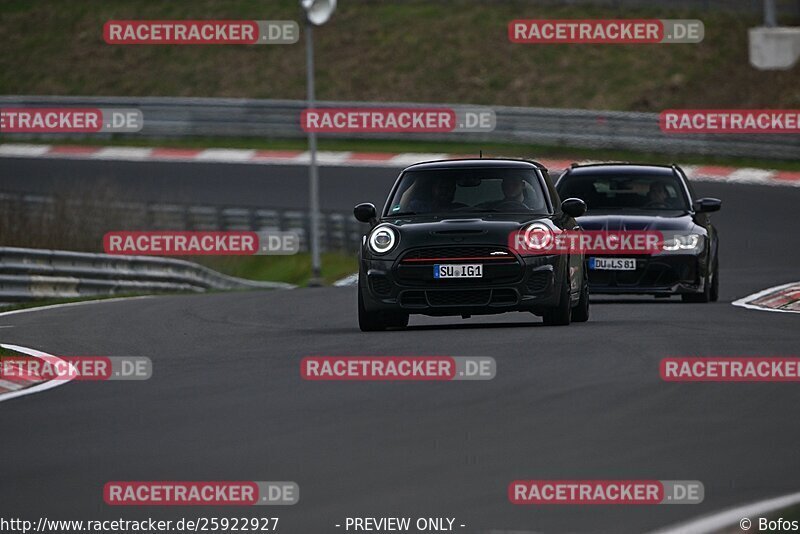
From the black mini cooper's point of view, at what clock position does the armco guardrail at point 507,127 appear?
The armco guardrail is roughly at 6 o'clock from the black mini cooper.

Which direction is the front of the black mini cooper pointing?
toward the camera

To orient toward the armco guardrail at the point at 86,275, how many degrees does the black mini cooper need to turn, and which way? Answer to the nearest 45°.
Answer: approximately 135° to its right

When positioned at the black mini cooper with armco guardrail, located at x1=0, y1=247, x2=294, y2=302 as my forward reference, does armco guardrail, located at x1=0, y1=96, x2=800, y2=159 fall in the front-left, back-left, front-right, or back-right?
front-right

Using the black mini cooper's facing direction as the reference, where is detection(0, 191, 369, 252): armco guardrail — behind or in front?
behind

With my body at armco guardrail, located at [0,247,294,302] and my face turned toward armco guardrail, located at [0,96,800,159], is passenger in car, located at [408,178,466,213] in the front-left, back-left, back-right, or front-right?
back-right
